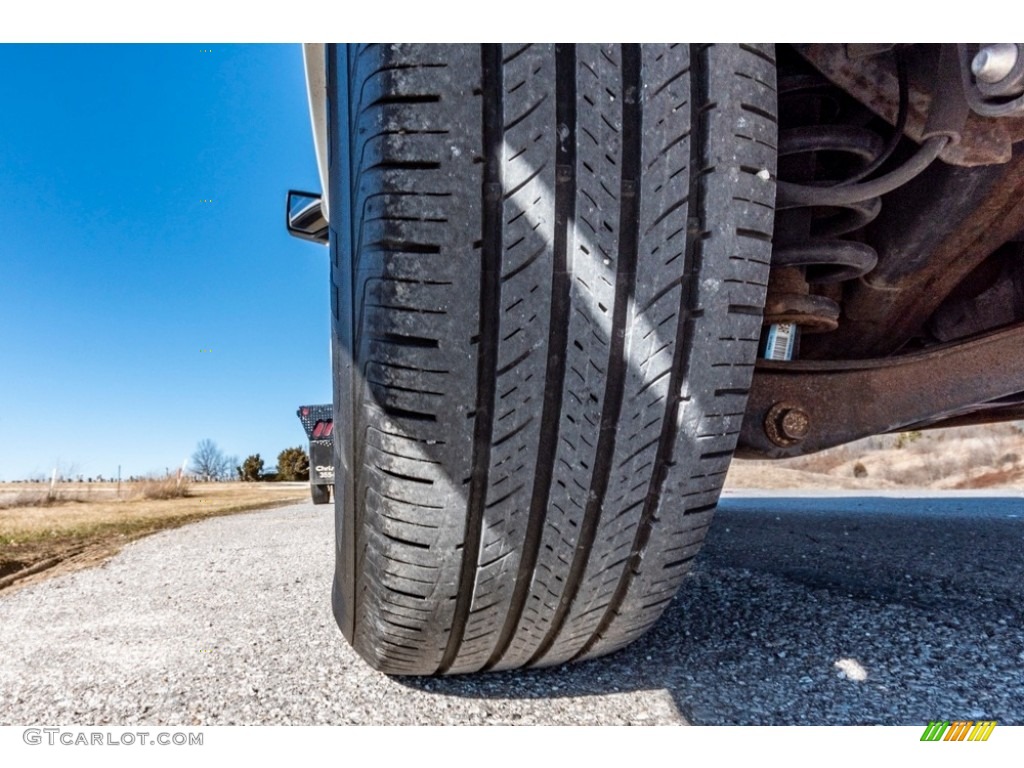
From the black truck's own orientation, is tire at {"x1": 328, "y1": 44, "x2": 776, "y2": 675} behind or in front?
behind

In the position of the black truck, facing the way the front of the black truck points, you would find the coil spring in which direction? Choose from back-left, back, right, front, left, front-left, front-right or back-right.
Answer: back

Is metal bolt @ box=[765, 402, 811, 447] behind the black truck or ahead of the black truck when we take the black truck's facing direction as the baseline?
behind

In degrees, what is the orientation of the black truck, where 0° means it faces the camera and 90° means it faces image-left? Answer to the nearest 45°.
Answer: approximately 180°

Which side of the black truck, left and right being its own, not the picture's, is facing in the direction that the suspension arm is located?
back
